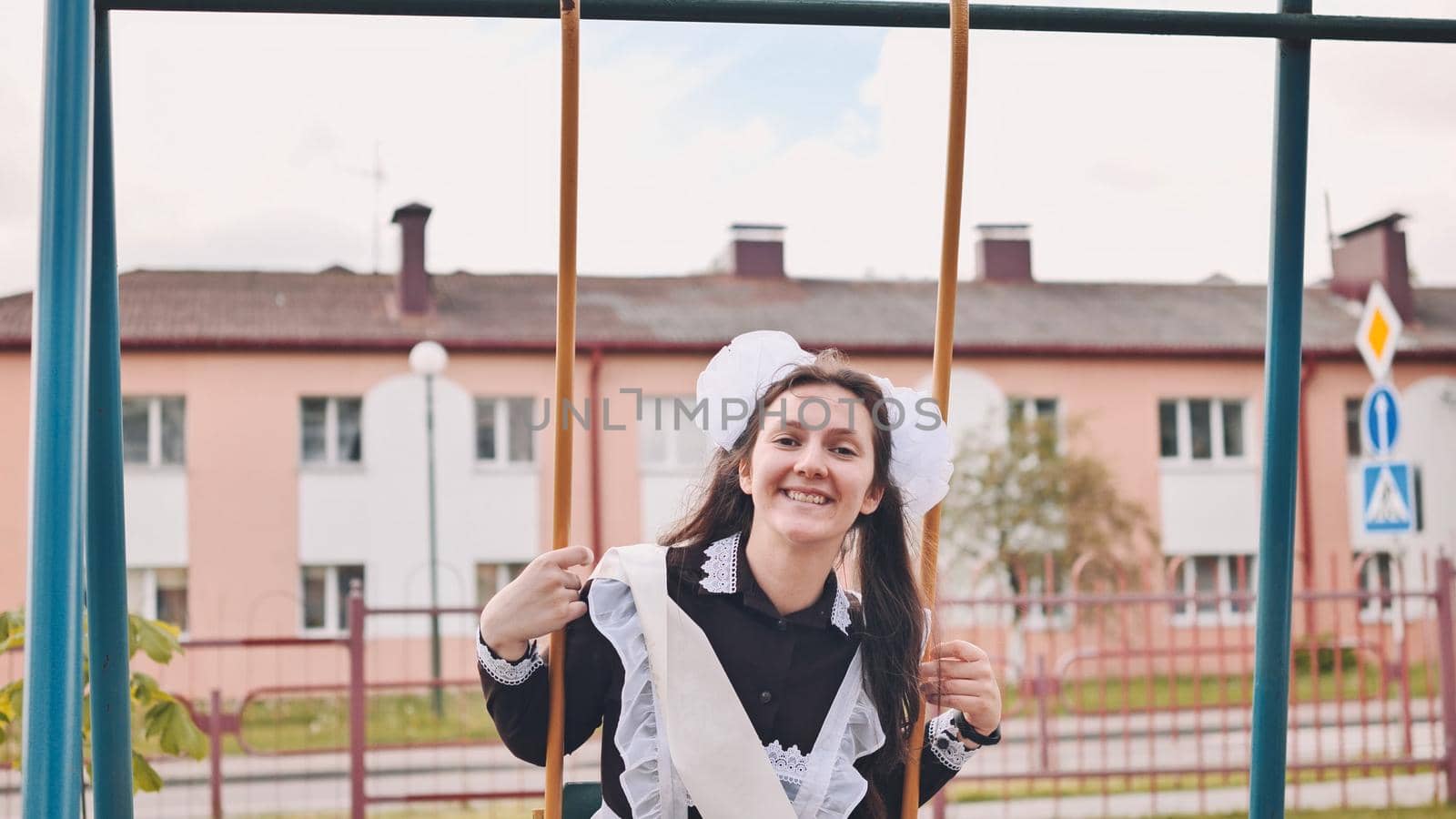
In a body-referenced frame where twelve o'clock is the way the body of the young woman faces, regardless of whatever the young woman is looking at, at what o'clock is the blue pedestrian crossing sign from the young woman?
The blue pedestrian crossing sign is roughly at 7 o'clock from the young woman.

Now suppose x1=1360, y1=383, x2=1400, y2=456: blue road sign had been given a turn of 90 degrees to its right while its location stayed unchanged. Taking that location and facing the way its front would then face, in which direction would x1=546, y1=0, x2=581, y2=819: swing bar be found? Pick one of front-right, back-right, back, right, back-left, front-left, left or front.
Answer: front-left

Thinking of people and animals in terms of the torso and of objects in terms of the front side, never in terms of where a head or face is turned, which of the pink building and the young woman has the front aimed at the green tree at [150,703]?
the pink building

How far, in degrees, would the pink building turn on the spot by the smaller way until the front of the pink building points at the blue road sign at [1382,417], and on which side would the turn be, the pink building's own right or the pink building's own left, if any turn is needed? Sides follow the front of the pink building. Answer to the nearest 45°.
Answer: approximately 45° to the pink building's own left

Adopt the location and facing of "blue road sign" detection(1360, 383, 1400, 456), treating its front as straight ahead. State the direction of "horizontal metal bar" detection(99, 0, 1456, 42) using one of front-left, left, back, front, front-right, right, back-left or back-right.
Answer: front-right

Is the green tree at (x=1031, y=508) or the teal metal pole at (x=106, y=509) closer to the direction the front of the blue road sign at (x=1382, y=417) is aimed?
the teal metal pole

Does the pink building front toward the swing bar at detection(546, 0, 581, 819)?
yes
